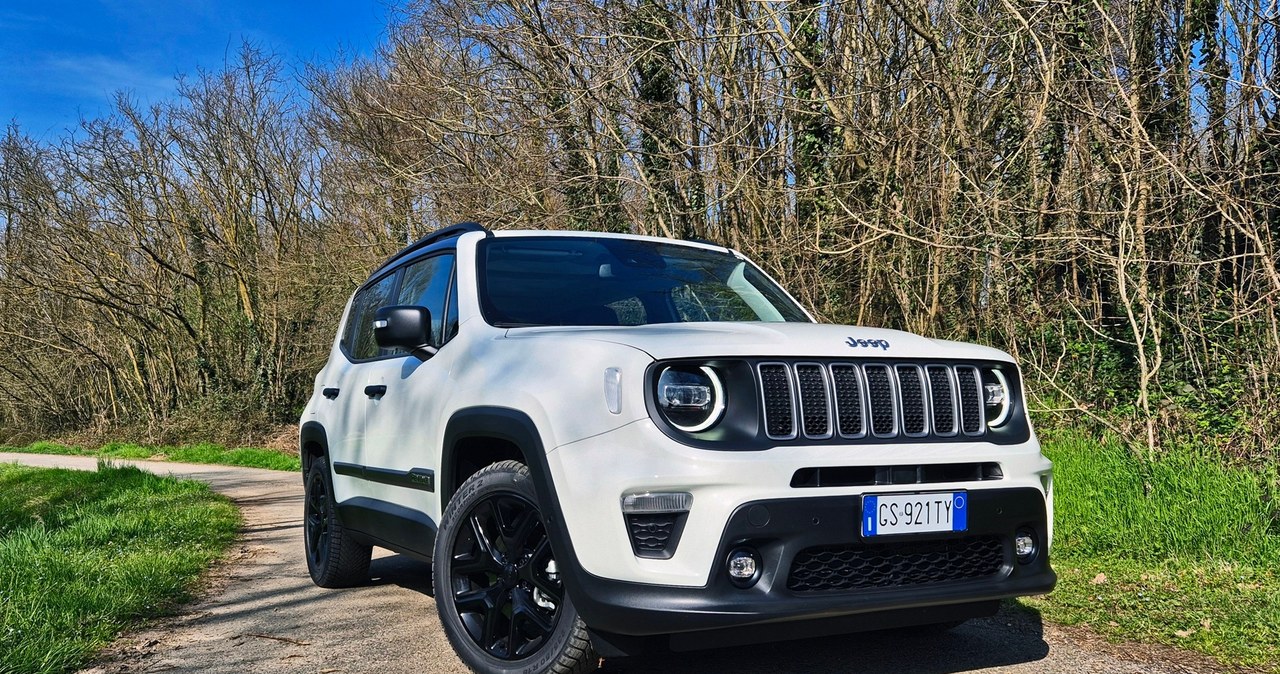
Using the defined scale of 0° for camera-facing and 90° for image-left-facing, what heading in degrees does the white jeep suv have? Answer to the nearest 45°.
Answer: approximately 315°
